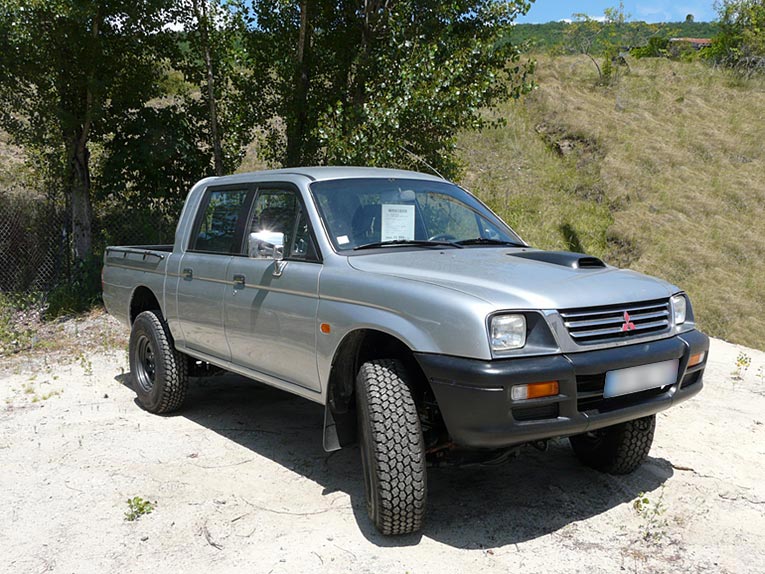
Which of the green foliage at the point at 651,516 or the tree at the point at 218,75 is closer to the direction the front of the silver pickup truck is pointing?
the green foliage

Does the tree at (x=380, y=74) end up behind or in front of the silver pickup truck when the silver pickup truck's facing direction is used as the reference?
behind

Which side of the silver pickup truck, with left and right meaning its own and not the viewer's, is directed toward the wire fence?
back

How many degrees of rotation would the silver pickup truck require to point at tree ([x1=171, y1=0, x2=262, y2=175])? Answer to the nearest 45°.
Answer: approximately 135° to its left

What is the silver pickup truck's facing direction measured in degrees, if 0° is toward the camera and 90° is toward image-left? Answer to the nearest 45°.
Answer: approximately 315°

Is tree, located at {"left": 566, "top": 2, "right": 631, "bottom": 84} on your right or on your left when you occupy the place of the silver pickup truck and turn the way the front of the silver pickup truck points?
on your left

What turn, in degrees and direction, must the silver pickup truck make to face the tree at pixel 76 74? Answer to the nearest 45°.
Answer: approximately 180°
